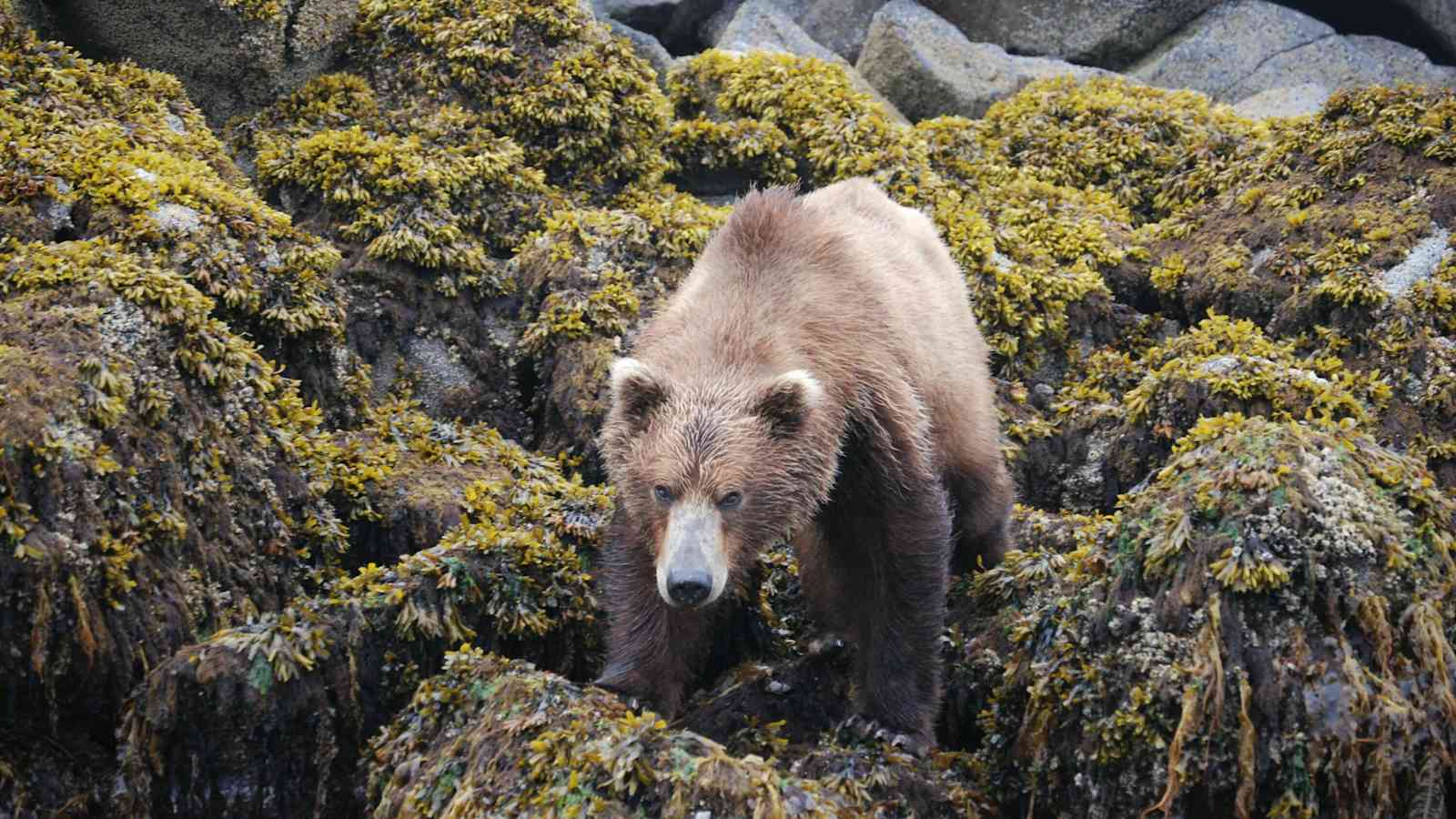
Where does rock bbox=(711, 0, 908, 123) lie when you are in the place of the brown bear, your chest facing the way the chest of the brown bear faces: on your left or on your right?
on your right

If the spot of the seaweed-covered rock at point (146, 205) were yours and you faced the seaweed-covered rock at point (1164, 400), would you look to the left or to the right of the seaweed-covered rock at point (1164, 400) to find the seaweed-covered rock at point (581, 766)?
right

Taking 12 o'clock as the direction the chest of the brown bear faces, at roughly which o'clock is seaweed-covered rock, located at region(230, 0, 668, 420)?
The seaweed-covered rock is roughly at 3 o'clock from the brown bear.

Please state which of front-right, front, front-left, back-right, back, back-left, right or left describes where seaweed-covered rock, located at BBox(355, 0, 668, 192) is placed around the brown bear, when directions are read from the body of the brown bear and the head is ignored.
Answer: right

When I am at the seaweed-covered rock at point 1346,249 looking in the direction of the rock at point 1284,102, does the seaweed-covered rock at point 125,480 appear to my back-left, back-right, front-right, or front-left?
back-left

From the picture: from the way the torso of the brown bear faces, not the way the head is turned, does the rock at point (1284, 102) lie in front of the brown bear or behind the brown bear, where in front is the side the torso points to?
behind

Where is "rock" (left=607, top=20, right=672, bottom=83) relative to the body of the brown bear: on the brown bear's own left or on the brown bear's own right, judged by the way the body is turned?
on the brown bear's own right

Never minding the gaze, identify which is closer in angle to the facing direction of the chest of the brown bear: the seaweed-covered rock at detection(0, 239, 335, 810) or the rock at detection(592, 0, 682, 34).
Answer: the seaweed-covered rock

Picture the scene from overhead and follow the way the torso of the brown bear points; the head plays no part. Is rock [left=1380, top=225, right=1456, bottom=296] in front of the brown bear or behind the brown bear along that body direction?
behind

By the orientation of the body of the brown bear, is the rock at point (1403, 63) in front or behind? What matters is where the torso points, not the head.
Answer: behind

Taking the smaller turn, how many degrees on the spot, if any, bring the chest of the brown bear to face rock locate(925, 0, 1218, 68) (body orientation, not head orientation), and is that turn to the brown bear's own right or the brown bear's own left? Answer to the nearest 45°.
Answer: approximately 135° to the brown bear's own right

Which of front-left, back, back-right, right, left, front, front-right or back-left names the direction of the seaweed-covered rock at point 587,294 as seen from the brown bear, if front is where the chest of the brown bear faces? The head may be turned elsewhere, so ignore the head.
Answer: right

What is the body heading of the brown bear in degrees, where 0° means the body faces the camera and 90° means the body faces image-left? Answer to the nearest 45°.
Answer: approximately 45°
